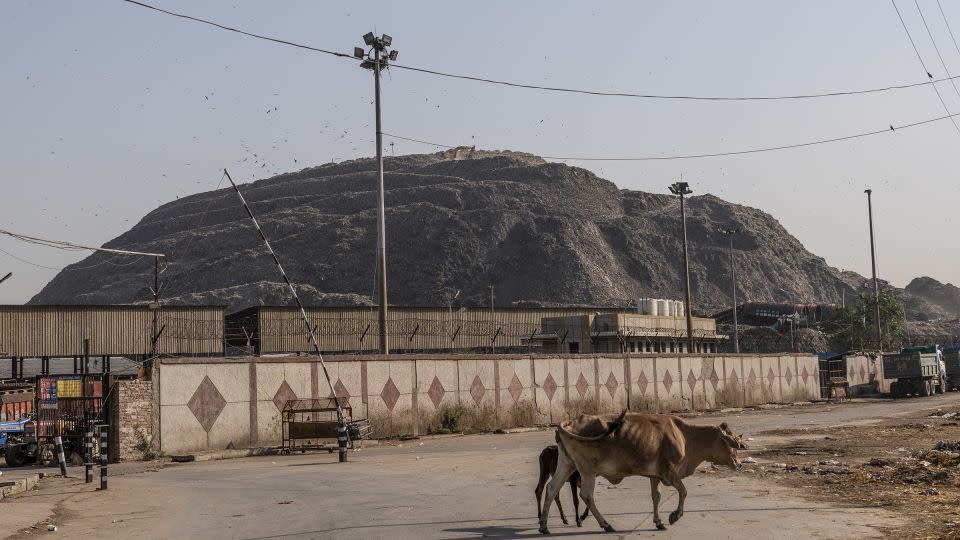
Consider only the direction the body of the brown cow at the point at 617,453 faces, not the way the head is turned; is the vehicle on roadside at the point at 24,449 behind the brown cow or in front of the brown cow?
behind

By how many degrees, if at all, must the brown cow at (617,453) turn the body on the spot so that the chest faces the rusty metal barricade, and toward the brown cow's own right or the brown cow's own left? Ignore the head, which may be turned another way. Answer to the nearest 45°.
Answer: approximately 135° to the brown cow's own left

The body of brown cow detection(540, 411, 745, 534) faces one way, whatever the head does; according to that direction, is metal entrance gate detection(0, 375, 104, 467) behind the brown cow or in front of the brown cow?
behind

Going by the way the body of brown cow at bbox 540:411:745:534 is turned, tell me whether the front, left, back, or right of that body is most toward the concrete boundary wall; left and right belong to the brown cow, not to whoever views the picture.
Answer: left

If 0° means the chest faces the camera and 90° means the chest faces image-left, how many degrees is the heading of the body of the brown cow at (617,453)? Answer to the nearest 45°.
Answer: approximately 270°
